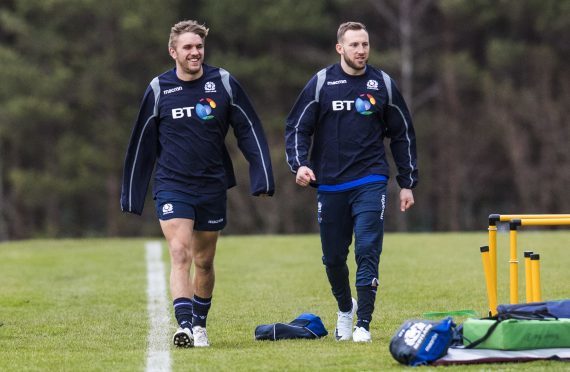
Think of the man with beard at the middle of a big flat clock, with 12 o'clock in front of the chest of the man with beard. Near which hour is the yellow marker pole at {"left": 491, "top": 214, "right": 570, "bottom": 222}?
The yellow marker pole is roughly at 9 o'clock from the man with beard.

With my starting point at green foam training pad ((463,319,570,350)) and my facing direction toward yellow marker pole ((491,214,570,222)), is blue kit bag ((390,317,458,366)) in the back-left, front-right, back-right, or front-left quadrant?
back-left

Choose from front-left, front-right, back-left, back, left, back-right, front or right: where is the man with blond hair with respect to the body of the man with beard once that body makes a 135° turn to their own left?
back-left

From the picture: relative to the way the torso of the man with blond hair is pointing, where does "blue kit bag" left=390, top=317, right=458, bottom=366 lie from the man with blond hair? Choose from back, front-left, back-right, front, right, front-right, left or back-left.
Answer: front-left

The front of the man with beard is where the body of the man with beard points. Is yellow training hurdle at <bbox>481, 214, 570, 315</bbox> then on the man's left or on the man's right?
on the man's left

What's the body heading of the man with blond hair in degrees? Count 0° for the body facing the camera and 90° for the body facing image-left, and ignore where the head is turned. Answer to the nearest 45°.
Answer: approximately 0°

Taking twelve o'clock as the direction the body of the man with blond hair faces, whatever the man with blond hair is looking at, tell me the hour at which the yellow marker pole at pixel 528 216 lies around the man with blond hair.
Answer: The yellow marker pole is roughly at 9 o'clock from the man with blond hair.

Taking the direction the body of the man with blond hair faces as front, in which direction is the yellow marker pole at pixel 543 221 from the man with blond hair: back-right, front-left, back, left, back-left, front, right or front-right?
left
